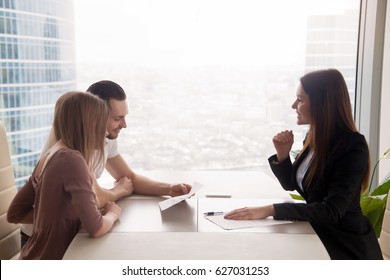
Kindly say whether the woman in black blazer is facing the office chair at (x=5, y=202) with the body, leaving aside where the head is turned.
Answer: yes

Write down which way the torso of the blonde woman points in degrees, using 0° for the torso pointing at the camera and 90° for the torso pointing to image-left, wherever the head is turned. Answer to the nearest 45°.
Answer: approximately 225°

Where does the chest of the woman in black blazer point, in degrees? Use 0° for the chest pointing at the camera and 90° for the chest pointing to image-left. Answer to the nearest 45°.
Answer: approximately 90°

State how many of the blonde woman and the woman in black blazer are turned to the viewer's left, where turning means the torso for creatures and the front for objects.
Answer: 1

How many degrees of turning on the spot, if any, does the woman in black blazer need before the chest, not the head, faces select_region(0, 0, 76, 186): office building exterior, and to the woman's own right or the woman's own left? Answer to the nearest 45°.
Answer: approximately 45° to the woman's own right

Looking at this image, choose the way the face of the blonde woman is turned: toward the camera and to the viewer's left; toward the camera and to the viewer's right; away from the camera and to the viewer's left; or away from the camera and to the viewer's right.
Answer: away from the camera and to the viewer's right

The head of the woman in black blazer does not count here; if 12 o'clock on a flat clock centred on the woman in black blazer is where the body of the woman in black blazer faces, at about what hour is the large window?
The large window is roughly at 2 o'clock from the woman in black blazer.

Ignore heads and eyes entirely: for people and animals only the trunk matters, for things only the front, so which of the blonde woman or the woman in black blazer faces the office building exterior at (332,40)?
the blonde woman

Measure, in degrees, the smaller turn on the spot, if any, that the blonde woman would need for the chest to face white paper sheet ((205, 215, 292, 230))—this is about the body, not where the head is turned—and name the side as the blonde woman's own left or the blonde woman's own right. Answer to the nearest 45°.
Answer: approximately 45° to the blonde woman's own right
